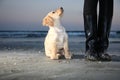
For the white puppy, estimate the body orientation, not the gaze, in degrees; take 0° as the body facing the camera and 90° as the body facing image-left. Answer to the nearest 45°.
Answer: approximately 315°
